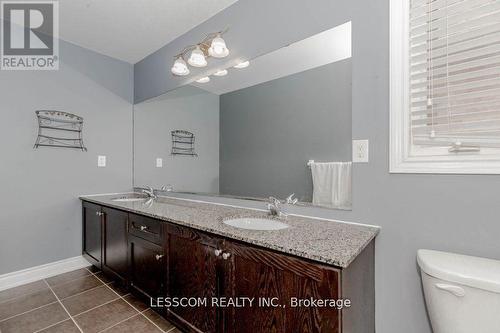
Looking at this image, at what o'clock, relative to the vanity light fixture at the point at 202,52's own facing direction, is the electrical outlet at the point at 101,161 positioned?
The electrical outlet is roughly at 3 o'clock from the vanity light fixture.

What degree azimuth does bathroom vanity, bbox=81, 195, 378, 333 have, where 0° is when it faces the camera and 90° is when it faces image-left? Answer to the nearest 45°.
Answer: approximately 45°

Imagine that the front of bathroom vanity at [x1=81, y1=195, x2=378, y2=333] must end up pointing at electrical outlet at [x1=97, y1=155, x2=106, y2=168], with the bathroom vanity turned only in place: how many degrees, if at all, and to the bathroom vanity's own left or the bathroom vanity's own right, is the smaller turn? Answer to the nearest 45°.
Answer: approximately 90° to the bathroom vanity's own right

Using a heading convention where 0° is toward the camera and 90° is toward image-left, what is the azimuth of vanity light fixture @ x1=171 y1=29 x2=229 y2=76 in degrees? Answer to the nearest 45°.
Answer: approximately 45°

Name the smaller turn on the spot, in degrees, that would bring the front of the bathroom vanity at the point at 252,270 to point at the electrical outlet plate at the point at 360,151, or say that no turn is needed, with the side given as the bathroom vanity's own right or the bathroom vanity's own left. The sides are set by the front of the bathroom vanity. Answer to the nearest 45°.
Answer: approximately 135° to the bathroom vanity's own left
